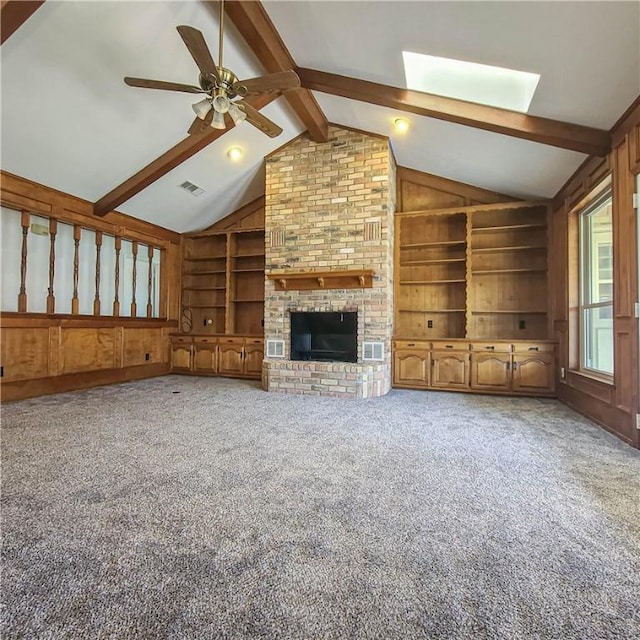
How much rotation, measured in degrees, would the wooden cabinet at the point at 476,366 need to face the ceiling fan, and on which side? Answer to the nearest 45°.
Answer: approximately 45° to its right

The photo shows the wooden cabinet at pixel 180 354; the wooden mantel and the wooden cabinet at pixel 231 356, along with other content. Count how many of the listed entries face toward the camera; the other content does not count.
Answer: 3

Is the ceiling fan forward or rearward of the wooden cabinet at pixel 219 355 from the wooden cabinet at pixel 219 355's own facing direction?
forward

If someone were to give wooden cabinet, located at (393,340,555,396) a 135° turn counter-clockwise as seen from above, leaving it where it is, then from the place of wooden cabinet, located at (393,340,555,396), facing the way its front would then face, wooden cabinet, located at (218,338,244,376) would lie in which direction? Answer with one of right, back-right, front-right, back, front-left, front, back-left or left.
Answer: back-left

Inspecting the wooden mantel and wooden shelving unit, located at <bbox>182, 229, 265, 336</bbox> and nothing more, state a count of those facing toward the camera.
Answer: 2

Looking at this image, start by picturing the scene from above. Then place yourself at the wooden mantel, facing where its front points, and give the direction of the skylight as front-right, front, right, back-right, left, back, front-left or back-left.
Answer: front-left

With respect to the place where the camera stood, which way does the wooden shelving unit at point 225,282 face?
facing the viewer

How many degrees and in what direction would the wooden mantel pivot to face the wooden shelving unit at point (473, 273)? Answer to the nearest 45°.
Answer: approximately 90° to its left

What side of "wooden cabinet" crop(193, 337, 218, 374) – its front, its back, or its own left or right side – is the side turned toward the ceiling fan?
front

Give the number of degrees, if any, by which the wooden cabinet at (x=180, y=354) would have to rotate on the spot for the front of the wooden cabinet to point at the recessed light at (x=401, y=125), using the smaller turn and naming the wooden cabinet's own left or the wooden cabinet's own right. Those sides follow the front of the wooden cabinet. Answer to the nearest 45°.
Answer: approximately 45° to the wooden cabinet's own left

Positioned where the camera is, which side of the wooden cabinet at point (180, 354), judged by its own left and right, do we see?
front

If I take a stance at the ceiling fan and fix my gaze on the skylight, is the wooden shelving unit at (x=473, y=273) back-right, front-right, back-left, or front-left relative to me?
front-left

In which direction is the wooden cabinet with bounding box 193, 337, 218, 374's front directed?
toward the camera

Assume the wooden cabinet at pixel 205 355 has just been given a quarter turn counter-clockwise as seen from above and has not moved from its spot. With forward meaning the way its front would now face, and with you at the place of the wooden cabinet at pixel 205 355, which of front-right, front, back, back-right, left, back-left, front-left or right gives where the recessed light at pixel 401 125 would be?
front-right
